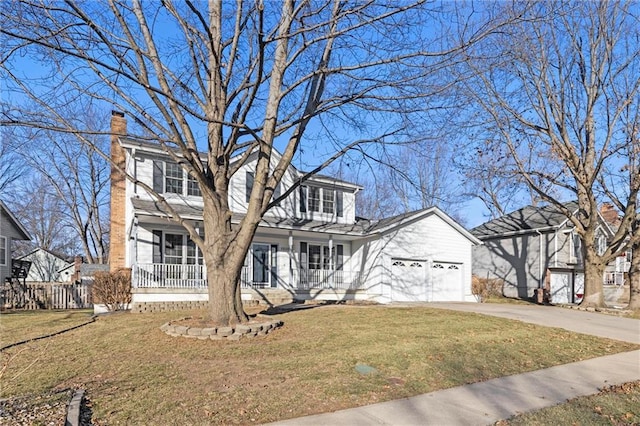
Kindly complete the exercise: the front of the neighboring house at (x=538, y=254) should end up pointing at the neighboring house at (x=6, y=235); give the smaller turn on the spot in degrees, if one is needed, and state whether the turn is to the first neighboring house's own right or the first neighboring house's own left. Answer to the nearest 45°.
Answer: approximately 90° to the first neighboring house's own right

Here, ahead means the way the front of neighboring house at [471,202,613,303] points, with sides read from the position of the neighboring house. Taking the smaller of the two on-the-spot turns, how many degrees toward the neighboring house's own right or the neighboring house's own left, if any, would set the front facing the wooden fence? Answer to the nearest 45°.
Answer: approximately 90° to the neighboring house's own right

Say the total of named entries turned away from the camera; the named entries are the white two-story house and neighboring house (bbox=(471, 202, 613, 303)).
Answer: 0

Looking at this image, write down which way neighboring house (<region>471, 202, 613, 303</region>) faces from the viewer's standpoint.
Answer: facing the viewer and to the right of the viewer

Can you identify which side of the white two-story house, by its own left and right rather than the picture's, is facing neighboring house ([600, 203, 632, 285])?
left

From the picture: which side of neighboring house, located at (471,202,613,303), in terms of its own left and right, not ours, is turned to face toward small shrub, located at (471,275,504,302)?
right

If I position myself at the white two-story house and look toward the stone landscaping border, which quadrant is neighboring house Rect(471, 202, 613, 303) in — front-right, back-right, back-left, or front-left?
back-left
